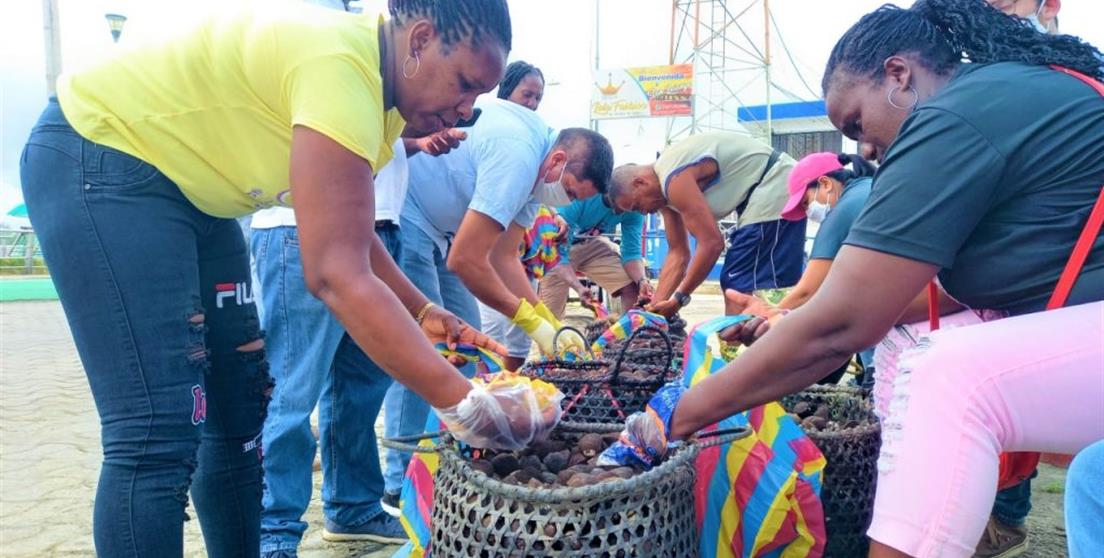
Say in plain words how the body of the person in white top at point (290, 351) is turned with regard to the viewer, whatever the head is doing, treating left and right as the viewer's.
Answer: facing to the right of the viewer

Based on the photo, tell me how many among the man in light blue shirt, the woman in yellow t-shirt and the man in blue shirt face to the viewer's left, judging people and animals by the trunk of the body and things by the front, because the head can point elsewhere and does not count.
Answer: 0

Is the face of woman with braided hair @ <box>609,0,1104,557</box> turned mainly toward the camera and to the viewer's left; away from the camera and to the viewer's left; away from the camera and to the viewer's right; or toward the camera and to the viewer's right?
toward the camera and to the viewer's left

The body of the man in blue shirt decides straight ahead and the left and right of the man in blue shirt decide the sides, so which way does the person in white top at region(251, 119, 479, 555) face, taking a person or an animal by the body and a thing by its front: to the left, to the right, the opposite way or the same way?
to the left

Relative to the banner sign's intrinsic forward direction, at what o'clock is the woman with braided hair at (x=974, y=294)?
The woman with braided hair is roughly at 12 o'clock from the banner sign.

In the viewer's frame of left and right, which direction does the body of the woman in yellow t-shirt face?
facing to the right of the viewer

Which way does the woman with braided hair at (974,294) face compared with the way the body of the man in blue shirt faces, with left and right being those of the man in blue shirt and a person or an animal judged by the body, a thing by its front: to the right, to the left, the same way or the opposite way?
to the right

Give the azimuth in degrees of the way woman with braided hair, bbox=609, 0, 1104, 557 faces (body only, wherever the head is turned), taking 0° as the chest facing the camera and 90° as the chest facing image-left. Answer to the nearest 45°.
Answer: approximately 90°

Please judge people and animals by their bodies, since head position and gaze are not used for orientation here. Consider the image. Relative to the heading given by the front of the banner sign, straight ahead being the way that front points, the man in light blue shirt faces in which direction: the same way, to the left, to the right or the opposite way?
to the left

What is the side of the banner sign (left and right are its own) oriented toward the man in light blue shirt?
front

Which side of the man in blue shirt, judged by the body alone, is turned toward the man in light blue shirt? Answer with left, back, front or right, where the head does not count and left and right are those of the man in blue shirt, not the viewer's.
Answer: front

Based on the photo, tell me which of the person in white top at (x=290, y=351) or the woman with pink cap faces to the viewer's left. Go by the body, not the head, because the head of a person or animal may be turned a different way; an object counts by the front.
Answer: the woman with pink cap
